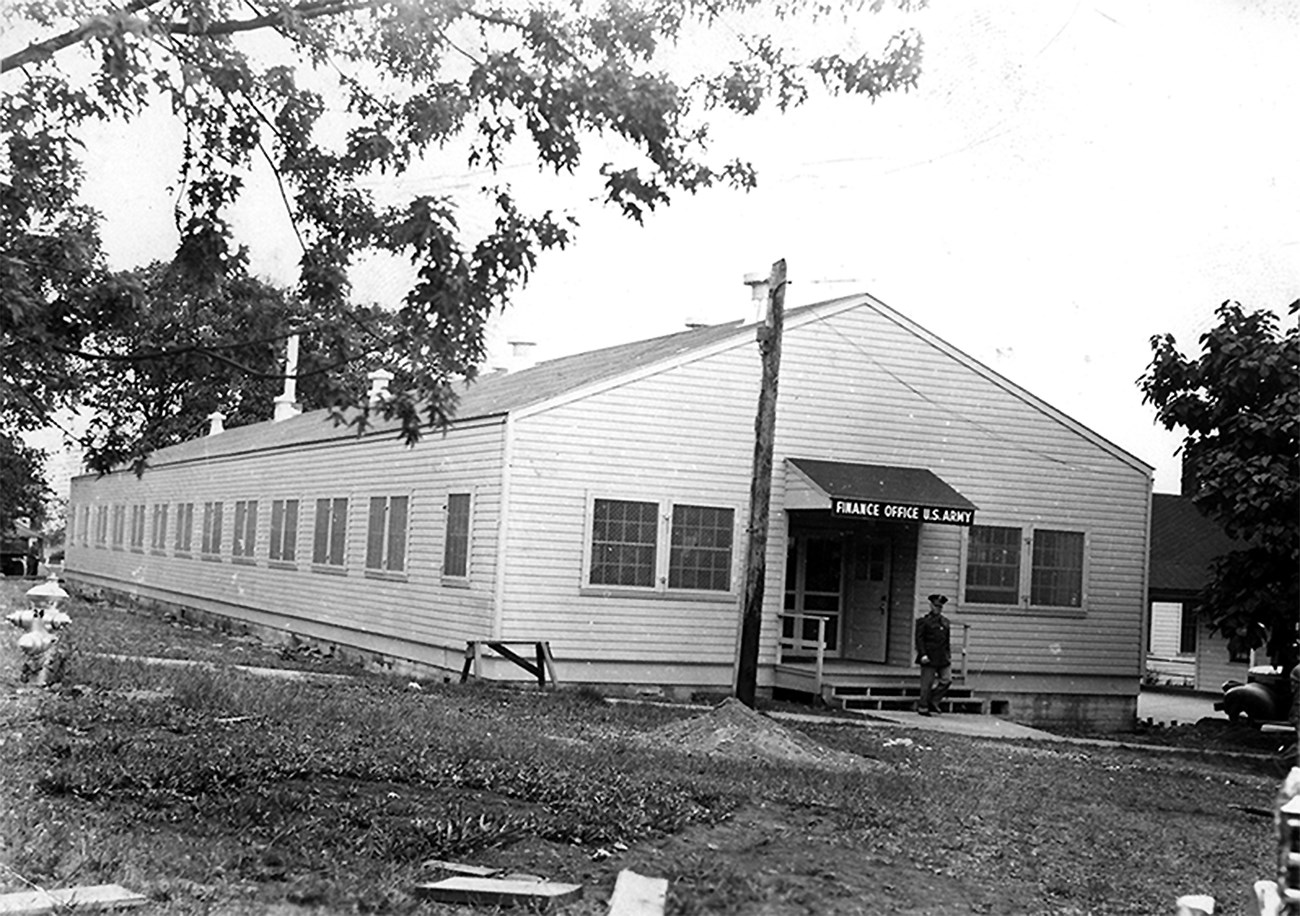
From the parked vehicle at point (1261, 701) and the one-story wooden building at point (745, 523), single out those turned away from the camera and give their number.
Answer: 0

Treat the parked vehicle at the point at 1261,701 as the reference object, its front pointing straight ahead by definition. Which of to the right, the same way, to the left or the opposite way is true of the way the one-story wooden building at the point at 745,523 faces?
to the left

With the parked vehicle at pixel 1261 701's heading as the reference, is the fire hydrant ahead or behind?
ahead

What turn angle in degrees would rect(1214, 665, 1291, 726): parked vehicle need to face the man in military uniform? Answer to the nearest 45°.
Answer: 0° — it already faces them

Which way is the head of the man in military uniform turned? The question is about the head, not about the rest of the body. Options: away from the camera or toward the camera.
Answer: toward the camera

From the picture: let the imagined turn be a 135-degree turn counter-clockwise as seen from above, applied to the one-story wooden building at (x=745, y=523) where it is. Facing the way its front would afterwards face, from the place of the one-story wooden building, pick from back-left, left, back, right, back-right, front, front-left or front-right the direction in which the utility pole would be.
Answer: back

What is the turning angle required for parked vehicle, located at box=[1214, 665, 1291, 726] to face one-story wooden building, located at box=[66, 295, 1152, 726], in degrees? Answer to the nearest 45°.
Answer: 0° — it already faces it

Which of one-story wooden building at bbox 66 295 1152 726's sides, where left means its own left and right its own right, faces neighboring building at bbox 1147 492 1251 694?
left

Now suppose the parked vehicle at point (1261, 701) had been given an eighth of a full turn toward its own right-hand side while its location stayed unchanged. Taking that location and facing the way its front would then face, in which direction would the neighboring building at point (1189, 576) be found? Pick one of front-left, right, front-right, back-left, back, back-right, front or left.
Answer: right

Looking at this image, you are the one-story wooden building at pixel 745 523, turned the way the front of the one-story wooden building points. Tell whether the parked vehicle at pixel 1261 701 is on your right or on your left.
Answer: on your left

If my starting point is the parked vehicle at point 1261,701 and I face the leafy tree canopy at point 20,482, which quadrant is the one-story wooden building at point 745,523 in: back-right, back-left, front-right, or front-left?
front-left

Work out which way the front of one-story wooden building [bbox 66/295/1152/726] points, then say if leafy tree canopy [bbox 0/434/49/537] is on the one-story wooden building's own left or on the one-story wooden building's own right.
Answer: on the one-story wooden building's own right

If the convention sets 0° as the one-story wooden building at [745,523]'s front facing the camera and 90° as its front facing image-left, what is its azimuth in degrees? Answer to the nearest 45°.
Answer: approximately 315°
